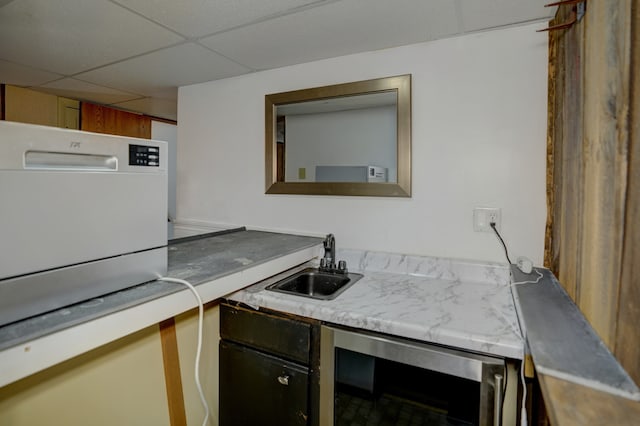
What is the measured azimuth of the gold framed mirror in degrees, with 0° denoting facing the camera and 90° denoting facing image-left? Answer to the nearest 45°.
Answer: approximately 45°

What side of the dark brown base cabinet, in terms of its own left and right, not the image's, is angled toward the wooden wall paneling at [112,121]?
right

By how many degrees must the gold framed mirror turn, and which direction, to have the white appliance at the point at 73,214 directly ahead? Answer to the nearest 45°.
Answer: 0° — it already faces it

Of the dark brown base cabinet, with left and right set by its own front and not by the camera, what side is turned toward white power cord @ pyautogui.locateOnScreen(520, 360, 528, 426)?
left

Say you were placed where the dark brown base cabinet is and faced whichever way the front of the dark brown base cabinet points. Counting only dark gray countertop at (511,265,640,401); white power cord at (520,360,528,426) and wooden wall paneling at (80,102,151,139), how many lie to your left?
2

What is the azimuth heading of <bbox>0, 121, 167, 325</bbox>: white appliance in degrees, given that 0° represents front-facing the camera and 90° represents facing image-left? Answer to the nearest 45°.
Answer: approximately 315°

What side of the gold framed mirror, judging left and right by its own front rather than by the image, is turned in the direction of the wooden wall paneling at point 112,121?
right

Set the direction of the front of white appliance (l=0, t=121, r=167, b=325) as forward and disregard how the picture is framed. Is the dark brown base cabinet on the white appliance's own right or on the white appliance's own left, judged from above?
on the white appliance's own left

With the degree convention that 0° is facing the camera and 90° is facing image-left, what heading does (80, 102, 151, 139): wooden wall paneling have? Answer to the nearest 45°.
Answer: approximately 315°
